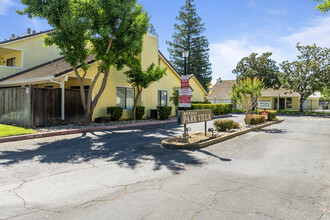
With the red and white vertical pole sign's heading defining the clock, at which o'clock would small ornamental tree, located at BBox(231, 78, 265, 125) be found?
The small ornamental tree is roughly at 7 o'clock from the red and white vertical pole sign.

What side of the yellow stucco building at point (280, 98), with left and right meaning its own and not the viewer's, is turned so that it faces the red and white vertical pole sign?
front

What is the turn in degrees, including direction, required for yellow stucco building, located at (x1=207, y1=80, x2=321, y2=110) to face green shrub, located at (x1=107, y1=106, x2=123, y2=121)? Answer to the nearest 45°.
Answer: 0° — it already faces it

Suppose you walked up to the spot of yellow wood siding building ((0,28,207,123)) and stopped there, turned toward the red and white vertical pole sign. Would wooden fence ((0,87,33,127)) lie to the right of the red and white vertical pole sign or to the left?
right

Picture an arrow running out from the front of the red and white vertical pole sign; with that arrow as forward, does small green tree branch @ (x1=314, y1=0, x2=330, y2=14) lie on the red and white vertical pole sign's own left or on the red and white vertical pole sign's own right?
on the red and white vertical pole sign's own left

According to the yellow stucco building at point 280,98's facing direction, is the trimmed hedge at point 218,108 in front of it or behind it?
in front

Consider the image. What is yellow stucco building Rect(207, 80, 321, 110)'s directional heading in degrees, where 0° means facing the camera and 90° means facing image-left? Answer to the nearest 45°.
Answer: approximately 0°

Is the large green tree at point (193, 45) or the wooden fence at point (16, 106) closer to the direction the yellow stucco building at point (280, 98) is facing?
the wooden fence

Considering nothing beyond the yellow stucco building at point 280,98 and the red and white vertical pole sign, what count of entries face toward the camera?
2
